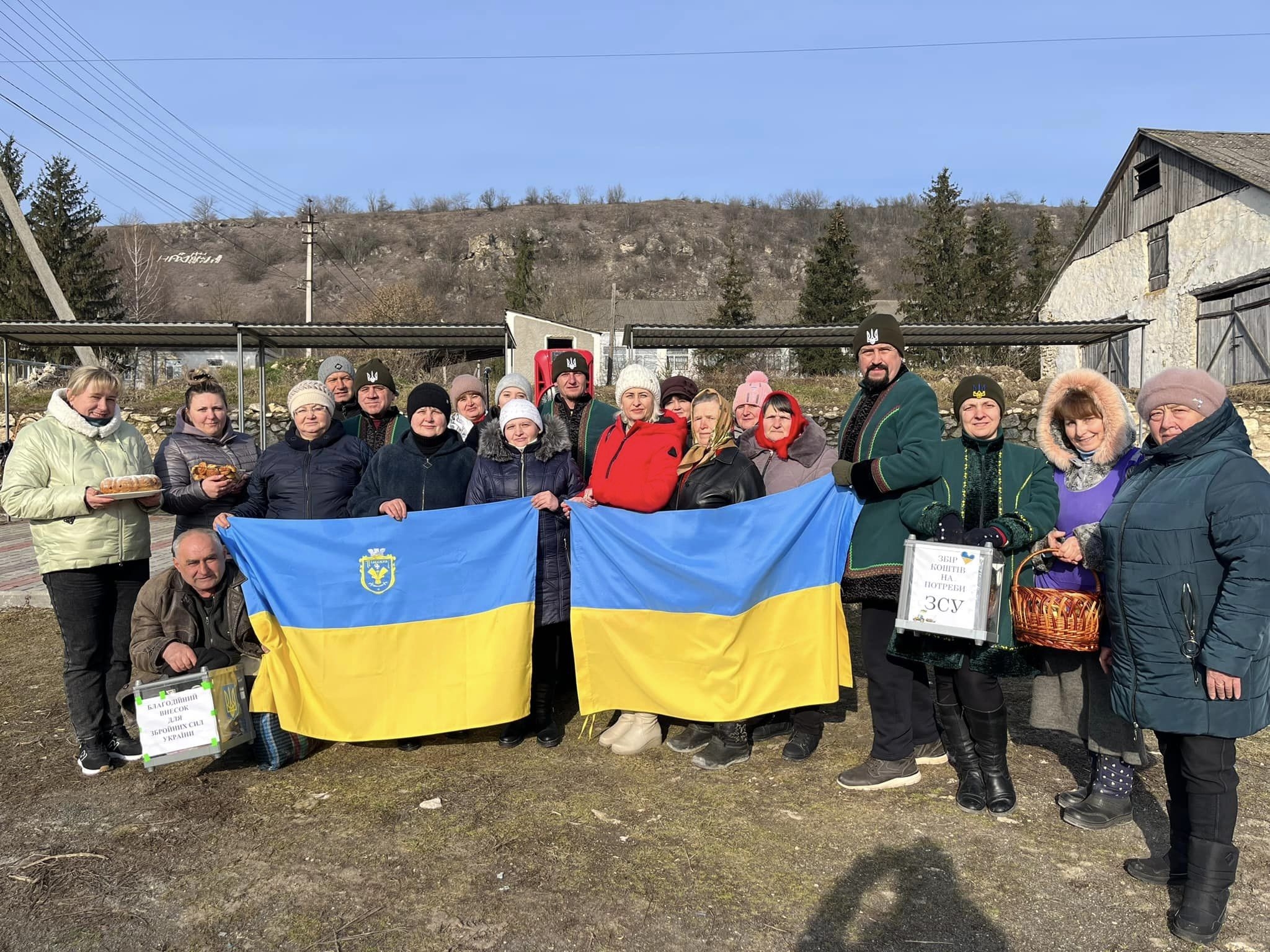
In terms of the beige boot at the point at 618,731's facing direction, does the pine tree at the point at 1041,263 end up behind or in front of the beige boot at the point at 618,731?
behind

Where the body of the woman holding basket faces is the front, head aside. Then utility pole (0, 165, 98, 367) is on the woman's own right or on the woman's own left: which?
on the woman's own right

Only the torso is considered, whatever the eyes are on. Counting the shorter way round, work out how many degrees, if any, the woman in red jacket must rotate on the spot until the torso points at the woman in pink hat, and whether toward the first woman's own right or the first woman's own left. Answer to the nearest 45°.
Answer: approximately 180°

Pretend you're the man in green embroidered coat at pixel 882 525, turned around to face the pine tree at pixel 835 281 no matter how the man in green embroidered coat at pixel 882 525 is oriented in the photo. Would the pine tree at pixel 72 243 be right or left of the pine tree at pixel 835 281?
left

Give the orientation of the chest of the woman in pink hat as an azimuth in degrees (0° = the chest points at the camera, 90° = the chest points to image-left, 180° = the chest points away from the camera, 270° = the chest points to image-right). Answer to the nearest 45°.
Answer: approximately 0°

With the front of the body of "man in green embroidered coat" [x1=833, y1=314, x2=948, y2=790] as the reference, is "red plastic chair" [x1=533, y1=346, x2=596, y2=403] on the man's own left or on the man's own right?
on the man's own right

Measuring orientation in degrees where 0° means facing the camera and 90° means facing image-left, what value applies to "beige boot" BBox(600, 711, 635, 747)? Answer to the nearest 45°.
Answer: approximately 45°

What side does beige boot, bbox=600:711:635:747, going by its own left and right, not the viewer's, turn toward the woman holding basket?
left

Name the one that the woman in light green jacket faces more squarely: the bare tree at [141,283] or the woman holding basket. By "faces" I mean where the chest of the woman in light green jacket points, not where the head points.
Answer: the woman holding basket
